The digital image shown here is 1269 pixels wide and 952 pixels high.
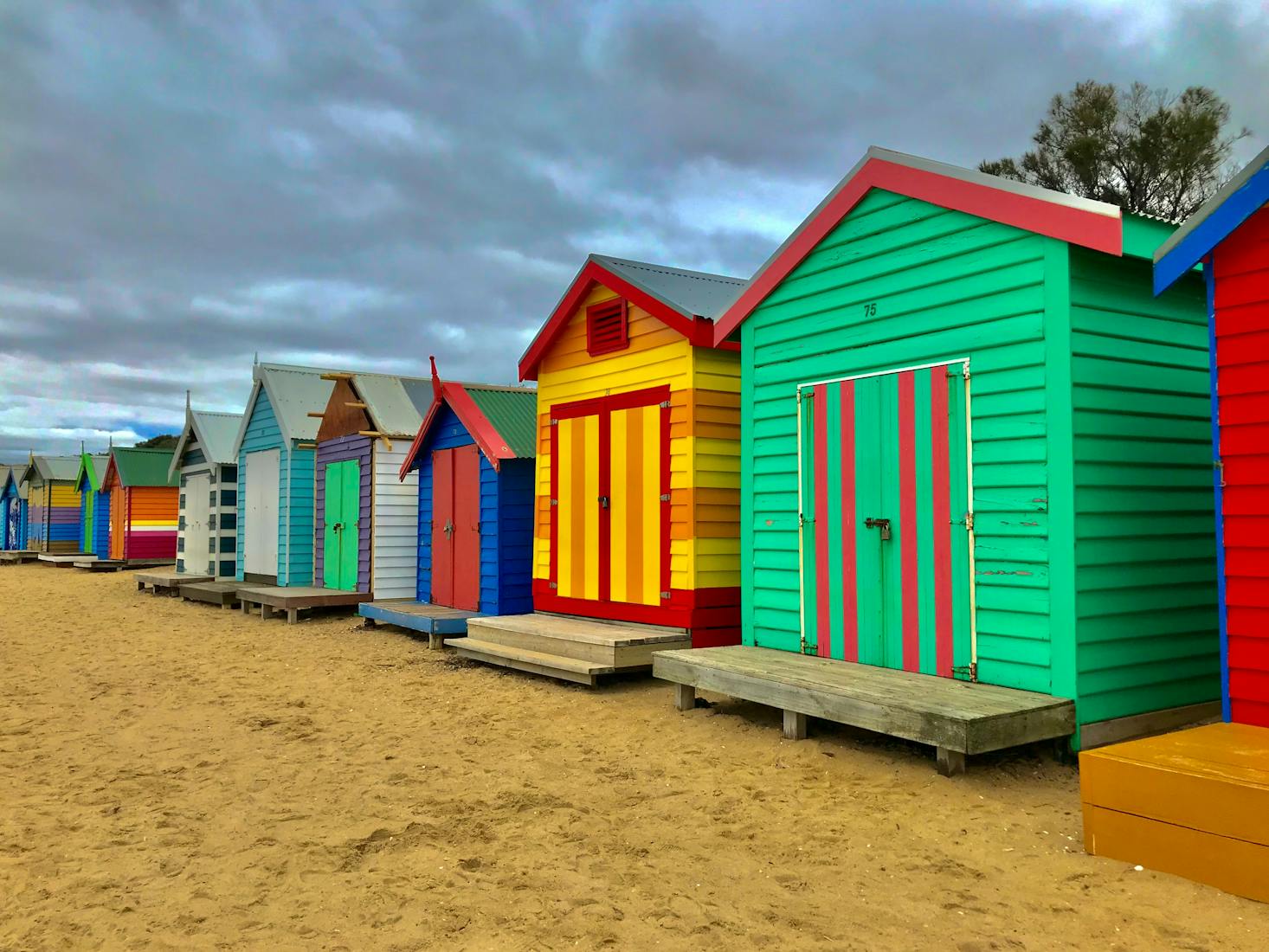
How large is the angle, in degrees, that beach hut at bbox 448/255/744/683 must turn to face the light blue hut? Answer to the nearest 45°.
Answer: approximately 90° to its right

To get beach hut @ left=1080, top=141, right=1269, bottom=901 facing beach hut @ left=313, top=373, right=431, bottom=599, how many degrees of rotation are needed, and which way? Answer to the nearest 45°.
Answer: approximately 90° to its right

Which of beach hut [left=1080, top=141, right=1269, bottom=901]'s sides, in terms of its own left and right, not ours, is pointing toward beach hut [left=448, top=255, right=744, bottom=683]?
right

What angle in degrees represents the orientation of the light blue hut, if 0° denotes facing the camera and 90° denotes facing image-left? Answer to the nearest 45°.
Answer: approximately 45°

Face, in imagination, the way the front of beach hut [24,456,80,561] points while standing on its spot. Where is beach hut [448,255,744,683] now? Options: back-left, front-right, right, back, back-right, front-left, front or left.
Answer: front-left

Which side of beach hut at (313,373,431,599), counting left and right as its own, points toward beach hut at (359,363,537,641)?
left

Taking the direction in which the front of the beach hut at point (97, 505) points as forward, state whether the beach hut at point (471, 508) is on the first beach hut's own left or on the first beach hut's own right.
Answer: on the first beach hut's own left

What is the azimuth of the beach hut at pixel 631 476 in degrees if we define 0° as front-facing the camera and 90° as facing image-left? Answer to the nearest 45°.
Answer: approximately 45°

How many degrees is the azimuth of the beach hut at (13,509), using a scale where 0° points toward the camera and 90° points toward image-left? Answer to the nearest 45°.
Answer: approximately 45°

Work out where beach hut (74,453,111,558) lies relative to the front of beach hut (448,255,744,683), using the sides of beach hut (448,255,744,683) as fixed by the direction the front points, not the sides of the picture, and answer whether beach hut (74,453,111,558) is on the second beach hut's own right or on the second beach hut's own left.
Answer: on the second beach hut's own right
